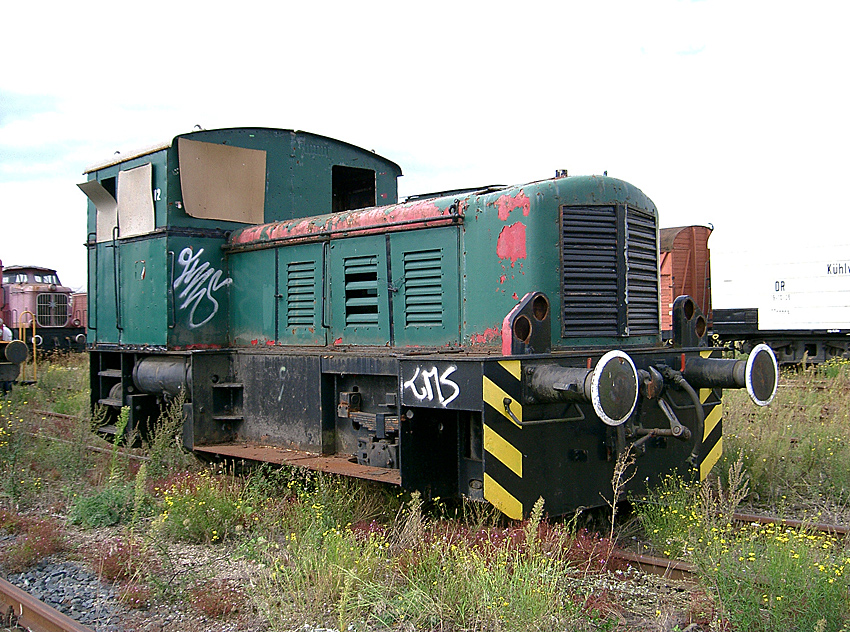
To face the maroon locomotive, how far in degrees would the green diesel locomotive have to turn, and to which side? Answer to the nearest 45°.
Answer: approximately 180°

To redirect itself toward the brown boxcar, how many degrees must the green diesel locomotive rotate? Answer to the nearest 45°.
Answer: approximately 90° to its left

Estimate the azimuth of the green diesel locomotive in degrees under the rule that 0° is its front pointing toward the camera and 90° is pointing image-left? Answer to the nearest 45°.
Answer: approximately 315°
